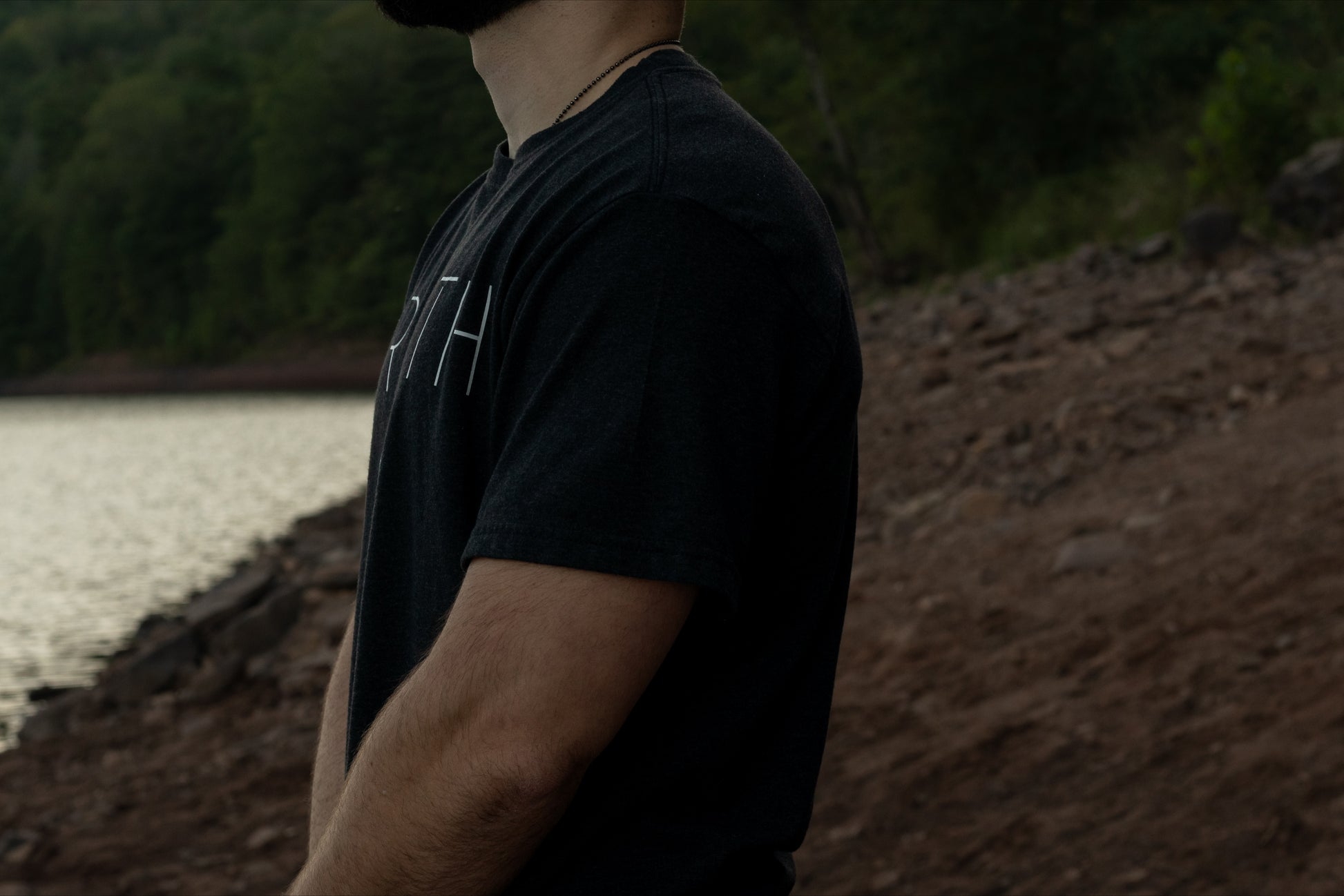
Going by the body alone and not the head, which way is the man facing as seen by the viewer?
to the viewer's left

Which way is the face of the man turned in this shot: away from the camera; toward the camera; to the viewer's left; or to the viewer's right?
to the viewer's left
